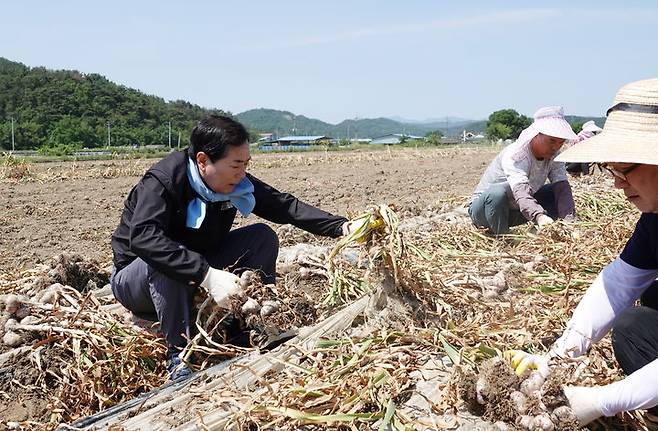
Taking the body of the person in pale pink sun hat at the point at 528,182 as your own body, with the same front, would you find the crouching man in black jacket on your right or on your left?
on your right

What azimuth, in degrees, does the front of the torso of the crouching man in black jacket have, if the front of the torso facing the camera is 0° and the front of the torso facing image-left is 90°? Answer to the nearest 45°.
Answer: approximately 315°

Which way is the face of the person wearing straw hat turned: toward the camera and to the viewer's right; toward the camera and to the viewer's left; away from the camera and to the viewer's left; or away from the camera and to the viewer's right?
toward the camera and to the viewer's left

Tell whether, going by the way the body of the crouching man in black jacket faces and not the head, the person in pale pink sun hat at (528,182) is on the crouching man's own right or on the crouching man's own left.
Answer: on the crouching man's own left

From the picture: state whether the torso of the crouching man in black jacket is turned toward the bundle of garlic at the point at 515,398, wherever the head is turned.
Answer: yes

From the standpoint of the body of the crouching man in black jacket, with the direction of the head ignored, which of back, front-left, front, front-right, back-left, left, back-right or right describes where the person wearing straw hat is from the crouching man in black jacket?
front
